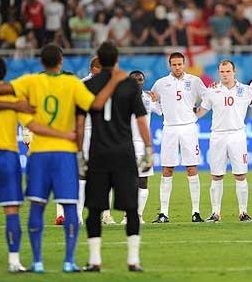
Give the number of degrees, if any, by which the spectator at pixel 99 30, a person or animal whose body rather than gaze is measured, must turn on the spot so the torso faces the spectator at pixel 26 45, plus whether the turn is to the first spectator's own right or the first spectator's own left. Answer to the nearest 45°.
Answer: approximately 90° to the first spectator's own right

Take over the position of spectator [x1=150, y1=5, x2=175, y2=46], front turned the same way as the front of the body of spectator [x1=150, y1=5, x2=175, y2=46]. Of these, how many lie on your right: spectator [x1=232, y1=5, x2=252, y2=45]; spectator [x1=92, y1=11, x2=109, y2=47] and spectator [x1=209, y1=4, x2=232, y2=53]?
1

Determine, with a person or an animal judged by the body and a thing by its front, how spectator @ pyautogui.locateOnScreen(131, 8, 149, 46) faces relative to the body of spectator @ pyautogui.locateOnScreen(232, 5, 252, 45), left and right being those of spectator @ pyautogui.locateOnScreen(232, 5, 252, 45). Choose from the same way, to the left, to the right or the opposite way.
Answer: the same way

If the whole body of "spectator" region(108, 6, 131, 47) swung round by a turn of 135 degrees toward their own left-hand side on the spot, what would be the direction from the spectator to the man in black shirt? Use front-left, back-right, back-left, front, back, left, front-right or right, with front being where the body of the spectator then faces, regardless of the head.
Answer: back-right

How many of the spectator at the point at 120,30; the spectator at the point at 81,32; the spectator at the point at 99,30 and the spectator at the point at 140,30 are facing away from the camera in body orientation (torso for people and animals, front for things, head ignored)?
0

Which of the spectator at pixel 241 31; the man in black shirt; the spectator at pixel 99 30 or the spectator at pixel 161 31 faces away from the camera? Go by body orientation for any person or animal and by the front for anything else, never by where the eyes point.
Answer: the man in black shirt

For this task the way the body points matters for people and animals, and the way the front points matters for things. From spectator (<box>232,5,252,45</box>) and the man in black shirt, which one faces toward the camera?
the spectator

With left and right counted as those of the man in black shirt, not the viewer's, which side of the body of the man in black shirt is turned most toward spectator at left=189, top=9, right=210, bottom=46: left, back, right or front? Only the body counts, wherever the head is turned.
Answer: front

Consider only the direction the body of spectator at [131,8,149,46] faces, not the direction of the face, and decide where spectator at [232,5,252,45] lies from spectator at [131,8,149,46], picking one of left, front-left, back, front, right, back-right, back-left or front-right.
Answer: left

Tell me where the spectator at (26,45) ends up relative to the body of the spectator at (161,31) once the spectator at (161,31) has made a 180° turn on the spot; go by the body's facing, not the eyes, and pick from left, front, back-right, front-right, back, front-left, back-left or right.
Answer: left

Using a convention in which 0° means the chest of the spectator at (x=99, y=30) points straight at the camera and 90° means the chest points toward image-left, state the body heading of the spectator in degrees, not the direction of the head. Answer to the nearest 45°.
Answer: approximately 0°

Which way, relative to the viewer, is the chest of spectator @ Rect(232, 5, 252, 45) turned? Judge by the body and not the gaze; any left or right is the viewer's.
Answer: facing the viewer

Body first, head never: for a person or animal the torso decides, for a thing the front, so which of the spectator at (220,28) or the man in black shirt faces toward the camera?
the spectator

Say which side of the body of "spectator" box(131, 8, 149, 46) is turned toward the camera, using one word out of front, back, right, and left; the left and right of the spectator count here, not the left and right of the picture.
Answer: front

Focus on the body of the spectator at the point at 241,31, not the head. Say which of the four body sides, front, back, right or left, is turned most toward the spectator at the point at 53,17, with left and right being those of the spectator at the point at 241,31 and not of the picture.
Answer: right

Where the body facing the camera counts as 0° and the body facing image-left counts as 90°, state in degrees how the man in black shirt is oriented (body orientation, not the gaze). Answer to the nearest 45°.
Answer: approximately 180°
